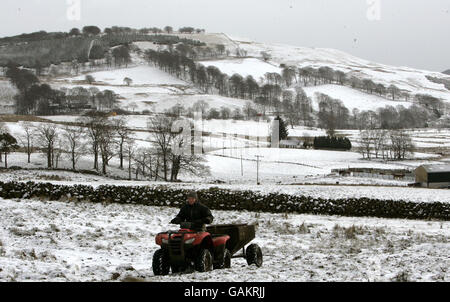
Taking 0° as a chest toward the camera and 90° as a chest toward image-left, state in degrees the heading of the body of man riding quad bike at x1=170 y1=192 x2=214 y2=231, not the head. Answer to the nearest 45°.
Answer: approximately 45°

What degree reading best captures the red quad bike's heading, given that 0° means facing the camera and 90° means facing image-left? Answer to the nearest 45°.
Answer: approximately 45°
